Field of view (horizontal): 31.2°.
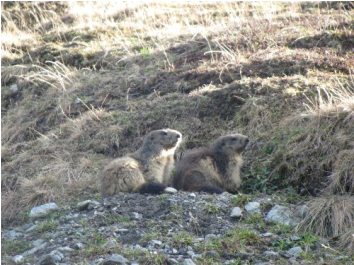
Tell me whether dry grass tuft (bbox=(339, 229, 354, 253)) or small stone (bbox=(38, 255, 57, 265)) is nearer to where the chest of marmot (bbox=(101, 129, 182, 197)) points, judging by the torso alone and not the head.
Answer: the dry grass tuft

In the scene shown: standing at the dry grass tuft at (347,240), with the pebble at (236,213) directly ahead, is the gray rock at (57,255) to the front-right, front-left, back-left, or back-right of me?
front-left

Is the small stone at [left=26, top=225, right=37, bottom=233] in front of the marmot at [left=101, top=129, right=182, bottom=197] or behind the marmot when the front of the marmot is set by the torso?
behind

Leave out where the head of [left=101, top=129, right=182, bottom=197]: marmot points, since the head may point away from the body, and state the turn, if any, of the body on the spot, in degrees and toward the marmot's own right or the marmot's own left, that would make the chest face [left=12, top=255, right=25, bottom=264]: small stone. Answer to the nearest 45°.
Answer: approximately 135° to the marmot's own right

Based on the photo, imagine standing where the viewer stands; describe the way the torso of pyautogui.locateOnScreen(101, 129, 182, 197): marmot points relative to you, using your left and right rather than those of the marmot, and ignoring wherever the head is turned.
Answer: facing to the right of the viewer

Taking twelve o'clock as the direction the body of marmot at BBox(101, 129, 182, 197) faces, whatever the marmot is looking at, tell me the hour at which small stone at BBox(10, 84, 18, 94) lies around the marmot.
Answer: The small stone is roughly at 8 o'clock from the marmot.

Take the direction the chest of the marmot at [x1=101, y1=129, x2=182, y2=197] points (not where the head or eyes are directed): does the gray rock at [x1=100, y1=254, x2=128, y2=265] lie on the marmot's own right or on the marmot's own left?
on the marmot's own right

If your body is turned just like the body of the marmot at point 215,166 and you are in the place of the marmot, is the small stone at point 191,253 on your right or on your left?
on your right

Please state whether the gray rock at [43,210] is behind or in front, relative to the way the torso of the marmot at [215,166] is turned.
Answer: behind

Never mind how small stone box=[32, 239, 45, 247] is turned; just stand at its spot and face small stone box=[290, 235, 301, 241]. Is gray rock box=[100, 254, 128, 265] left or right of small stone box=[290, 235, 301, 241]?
right

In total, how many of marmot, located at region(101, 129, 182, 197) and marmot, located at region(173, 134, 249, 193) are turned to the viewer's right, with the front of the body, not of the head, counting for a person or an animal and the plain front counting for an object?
2

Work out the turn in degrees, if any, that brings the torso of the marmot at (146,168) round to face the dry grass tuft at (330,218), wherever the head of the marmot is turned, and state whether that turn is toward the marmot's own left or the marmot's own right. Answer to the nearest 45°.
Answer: approximately 45° to the marmot's own right

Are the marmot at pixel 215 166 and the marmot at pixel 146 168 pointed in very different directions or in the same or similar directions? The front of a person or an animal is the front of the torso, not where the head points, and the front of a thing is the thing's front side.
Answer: same or similar directions

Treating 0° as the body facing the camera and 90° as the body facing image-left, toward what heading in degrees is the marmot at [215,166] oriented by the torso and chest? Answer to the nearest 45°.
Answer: approximately 270°

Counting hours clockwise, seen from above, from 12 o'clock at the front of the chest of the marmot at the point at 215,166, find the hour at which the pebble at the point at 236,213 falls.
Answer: The pebble is roughly at 3 o'clock from the marmot.

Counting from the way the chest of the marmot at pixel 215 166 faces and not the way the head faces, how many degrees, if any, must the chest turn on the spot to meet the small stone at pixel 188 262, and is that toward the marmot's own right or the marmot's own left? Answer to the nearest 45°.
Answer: approximately 90° to the marmot's own right

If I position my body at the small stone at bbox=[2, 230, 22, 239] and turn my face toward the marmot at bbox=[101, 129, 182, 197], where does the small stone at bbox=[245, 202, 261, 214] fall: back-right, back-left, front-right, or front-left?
front-right

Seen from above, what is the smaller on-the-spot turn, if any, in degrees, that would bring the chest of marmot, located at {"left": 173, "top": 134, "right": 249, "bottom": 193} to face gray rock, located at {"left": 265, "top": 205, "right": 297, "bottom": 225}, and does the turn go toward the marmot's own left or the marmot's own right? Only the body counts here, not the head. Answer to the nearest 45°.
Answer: approximately 90° to the marmot's own right
